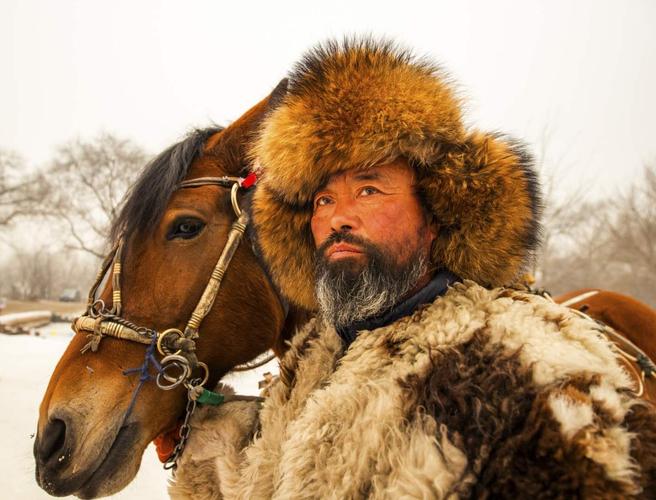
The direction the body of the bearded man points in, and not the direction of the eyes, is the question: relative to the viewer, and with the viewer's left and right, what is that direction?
facing the viewer and to the left of the viewer

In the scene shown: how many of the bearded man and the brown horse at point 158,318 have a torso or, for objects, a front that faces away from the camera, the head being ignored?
0

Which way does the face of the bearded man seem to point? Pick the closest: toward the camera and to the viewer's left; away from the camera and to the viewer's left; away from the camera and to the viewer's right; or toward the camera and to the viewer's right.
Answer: toward the camera and to the viewer's left

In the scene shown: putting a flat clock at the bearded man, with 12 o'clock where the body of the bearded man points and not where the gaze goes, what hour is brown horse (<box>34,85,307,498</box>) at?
The brown horse is roughly at 2 o'clock from the bearded man.

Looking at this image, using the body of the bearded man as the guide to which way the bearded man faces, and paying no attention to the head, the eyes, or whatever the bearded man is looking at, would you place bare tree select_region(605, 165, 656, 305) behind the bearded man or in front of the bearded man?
behind

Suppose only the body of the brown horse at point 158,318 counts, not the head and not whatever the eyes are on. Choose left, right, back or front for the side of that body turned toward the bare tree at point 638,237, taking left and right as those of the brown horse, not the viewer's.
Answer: back

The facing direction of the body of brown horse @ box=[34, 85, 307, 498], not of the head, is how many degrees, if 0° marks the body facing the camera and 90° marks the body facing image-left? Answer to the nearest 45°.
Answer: approximately 45°
